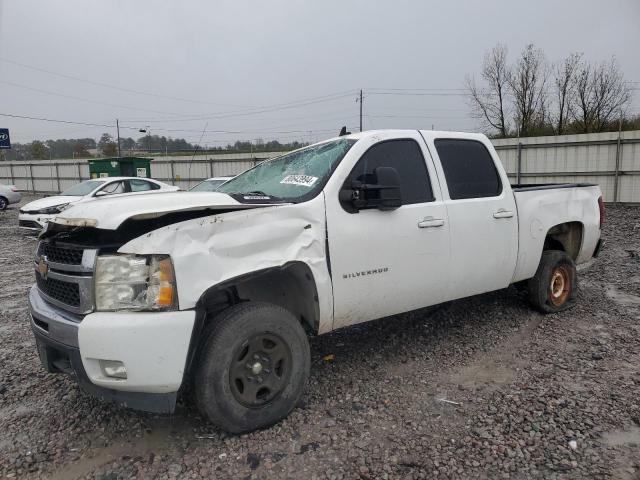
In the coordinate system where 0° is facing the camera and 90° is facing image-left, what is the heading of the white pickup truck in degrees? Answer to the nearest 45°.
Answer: approximately 45°

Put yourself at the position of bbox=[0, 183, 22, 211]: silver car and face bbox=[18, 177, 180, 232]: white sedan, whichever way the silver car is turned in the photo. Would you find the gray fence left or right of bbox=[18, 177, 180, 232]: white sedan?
left

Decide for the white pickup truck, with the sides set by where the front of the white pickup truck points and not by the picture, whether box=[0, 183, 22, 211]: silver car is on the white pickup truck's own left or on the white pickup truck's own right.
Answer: on the white pickup truck's own right

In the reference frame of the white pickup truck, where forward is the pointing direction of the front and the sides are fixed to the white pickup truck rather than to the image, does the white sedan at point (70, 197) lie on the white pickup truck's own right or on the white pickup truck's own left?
on the white pickup truck's own right

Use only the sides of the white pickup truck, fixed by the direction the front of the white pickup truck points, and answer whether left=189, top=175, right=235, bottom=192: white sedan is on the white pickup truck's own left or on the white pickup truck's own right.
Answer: on the white pickup truck's own right

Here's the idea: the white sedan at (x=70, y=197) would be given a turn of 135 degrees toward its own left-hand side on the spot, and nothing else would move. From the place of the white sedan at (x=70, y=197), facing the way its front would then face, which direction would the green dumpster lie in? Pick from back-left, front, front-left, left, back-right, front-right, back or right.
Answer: left

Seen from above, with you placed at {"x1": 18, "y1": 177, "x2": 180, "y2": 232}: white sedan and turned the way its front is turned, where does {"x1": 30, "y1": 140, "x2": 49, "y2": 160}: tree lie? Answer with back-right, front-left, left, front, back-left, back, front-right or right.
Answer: back-right
